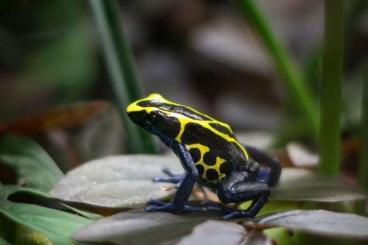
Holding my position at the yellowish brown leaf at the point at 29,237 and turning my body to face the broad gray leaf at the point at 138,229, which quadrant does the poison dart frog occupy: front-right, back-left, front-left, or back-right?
front-left

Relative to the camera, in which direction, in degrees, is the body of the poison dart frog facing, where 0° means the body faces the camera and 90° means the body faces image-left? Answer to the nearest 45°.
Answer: approximately 90°

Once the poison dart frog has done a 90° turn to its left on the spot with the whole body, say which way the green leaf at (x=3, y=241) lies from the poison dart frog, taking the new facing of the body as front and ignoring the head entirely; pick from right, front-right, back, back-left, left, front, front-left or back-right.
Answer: front-right

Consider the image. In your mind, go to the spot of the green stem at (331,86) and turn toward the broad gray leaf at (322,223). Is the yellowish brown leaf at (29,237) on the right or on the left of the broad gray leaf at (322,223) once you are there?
right
